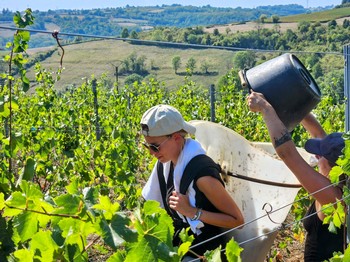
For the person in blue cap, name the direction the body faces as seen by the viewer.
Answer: to the viewer's left

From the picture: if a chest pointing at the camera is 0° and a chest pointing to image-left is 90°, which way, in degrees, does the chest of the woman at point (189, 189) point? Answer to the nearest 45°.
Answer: approximately 45°

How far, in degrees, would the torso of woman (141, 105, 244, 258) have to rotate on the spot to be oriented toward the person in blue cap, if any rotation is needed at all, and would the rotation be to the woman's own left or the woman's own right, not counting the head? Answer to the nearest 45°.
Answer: approximately 135° to the woman's own left

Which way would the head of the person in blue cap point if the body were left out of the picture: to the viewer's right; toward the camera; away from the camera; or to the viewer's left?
to the viewer's left

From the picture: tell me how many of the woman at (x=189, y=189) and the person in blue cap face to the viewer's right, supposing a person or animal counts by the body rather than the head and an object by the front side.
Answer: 0

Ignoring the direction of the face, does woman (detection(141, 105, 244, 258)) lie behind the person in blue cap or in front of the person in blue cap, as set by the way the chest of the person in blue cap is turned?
in front

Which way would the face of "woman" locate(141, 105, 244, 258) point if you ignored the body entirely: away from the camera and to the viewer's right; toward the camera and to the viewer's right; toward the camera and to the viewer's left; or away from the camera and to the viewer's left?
toward the camera and to the viewer's left
